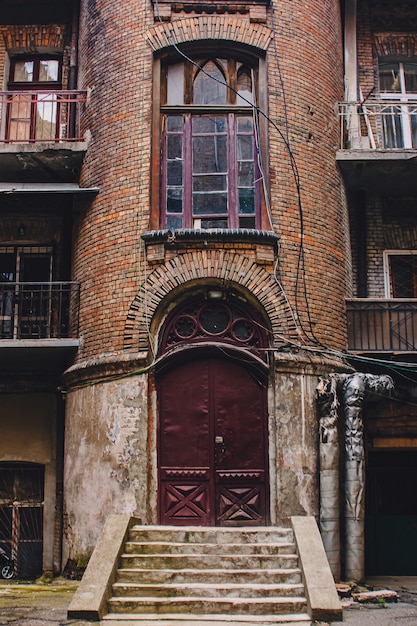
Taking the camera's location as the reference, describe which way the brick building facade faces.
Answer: facing the viewer

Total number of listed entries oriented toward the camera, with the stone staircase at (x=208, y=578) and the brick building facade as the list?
2

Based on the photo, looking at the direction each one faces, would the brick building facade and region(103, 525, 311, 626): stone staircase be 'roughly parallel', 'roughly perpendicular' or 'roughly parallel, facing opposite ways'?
roughly parallel
